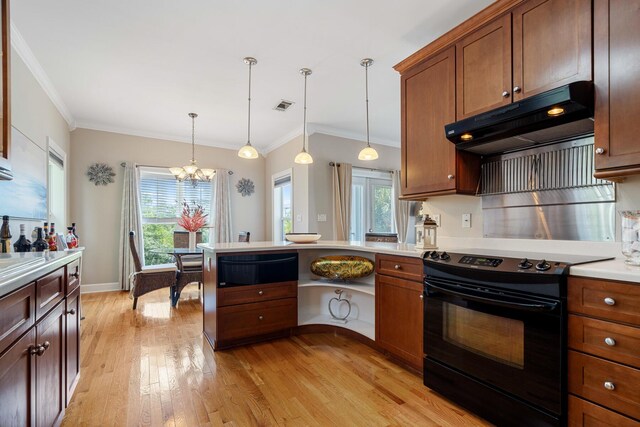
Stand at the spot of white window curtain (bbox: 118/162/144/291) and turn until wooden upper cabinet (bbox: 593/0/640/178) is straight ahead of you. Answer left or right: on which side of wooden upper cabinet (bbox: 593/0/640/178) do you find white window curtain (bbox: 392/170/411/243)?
left

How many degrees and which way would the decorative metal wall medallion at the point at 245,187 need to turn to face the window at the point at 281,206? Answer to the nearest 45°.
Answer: approximately 45° to its left

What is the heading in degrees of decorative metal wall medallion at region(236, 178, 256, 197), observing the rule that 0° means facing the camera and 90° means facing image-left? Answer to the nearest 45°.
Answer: approximately 0°

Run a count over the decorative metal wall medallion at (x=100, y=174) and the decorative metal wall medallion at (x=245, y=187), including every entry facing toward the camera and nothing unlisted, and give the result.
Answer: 2

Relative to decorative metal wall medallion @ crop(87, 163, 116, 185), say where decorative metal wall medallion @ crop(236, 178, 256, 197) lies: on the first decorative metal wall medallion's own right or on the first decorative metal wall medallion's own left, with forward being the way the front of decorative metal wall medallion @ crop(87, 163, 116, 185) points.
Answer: on the first decorative metal wall medallion's own left

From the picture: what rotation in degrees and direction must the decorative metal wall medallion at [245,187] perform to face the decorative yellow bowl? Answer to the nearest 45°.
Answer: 0° — it already faces it

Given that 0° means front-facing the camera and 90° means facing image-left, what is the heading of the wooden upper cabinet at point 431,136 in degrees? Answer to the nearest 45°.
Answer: approximately 45°

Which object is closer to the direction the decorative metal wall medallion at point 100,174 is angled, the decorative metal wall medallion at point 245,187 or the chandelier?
the chandelier

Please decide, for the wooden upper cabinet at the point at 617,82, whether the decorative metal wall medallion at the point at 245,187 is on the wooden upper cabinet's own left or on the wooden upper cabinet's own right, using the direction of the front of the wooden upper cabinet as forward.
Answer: on the wooden upper cabinet's own right

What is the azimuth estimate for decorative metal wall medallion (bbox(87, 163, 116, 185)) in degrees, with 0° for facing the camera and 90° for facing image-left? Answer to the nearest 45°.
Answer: approximately 0°
